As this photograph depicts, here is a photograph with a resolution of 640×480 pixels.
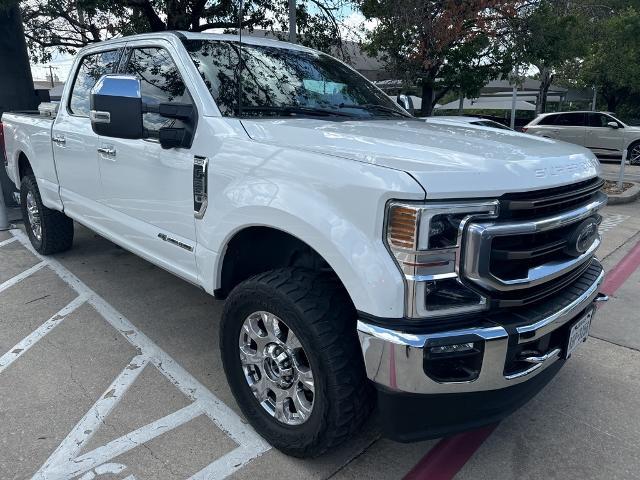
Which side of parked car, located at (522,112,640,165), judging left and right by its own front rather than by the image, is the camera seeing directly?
right

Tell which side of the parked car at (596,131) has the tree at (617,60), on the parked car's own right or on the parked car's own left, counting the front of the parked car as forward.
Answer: on the parked car's own left

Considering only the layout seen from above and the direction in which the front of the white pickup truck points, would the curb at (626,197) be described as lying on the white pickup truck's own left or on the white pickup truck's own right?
on the white pickup truck's own left

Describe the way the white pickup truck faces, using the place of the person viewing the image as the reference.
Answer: facing the viewer and to the right of the viewer

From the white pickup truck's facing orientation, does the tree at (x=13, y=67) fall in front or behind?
behind

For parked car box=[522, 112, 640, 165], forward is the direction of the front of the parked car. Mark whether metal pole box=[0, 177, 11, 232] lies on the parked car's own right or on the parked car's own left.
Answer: on the parked car's own right

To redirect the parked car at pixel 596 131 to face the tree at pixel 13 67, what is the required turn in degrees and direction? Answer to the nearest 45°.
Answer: approximately 135° to its right

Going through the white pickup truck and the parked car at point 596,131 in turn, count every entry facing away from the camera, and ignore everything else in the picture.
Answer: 0

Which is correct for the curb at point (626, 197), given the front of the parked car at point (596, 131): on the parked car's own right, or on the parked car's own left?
on the parked car's own right
